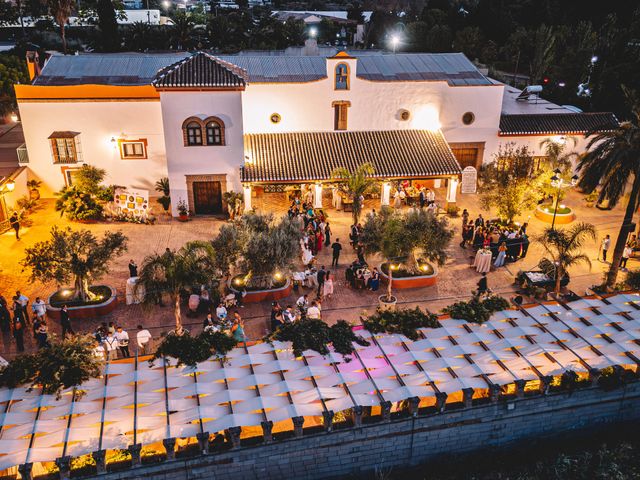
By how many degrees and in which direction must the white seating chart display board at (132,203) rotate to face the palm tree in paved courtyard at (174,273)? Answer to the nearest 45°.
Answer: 0° — it already faces it

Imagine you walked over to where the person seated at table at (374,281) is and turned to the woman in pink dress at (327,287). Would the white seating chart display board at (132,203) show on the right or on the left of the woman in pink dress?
right

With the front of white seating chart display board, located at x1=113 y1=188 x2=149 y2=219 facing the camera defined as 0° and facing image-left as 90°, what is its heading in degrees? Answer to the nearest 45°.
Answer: approximately 0°

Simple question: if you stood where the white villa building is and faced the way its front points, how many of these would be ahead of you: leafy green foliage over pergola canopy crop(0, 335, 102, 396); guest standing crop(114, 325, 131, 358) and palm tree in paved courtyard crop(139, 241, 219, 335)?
3

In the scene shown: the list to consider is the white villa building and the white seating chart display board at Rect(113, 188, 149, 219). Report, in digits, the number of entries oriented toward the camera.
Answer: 2

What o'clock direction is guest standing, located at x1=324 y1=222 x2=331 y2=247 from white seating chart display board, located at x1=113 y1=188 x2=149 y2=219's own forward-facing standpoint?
The guest standing is roughly at 10 o'clock from the white seating chart display board.

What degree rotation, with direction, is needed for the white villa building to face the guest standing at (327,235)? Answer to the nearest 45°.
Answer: approximately 45° to its left

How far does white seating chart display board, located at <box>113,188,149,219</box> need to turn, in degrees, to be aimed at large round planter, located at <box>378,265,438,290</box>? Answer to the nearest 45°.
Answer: approximately 45° to its left

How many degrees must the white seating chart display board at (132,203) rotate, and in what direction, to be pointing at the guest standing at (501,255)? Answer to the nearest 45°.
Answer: approximately 45° to its left

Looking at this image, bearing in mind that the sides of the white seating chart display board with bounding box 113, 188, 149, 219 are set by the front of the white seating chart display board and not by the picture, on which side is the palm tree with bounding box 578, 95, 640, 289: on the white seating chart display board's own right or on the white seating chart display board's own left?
on the white seating chart display board's own left

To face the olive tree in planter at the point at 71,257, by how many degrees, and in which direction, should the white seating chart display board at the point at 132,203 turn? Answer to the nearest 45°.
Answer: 0° — it already faces it

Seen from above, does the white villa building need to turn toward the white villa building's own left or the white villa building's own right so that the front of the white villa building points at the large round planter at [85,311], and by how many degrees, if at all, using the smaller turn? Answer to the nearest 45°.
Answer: approximately 45° to the white villa building's own right

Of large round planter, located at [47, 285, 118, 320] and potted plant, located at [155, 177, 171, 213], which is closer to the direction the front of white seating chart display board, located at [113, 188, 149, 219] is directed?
the large round planter
